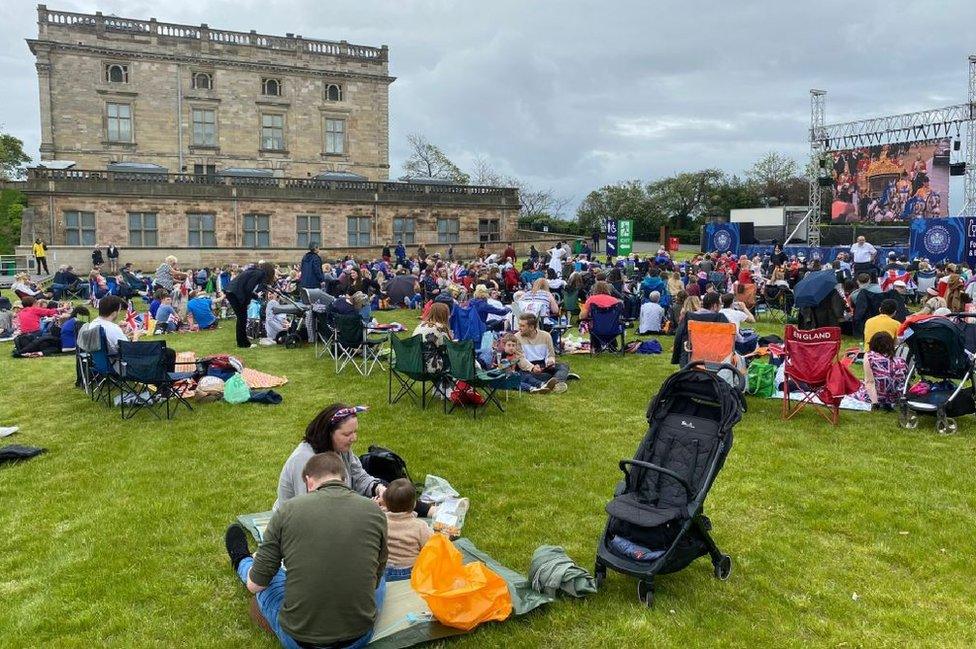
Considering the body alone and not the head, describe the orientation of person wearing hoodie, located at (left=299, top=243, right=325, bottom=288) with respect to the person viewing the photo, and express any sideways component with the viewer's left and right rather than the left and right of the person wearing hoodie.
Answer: facing away from the viewer and to the right of the viewer

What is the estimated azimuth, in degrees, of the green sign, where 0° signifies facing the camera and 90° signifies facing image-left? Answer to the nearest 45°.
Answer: approximately 0°

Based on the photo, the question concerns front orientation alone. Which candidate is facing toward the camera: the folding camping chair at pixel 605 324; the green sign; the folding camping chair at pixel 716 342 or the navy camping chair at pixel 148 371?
the green sign

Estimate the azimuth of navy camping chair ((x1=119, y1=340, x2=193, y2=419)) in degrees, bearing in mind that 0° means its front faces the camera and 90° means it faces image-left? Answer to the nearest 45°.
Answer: approximately 225°

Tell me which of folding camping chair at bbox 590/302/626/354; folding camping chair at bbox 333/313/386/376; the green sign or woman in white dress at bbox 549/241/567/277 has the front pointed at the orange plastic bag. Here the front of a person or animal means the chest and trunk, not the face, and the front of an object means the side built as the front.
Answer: the green sign

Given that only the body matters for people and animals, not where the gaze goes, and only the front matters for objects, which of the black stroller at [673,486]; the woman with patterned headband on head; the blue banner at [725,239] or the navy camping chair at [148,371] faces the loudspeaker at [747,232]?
the navy camping chair
